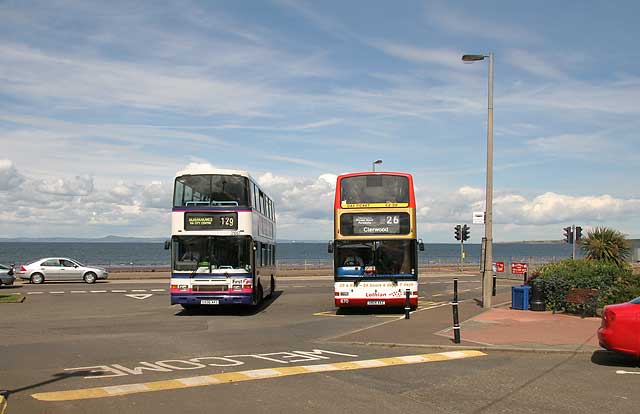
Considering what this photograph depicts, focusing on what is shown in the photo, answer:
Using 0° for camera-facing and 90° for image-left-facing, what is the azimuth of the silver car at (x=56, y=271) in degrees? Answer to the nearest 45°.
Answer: approximately 270°

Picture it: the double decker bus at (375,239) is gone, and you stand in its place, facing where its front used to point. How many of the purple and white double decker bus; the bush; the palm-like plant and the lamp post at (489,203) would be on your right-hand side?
1

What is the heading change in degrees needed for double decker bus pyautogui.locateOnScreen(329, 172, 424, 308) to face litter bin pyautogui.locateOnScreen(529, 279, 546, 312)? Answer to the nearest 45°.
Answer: approximately 90° to its left

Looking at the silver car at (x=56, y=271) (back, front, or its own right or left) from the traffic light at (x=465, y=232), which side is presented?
front

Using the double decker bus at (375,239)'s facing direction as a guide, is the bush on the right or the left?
on its left

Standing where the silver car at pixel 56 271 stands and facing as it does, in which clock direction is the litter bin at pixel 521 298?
The litter bin is roughly at 2 o'clock from the silver car.

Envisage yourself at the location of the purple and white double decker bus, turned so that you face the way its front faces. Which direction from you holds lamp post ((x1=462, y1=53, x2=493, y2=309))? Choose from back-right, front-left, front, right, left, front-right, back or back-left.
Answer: left

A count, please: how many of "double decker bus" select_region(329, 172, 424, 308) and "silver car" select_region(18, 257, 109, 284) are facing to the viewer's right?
1

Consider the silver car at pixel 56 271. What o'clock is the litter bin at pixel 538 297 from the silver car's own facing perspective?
The litter bin is roughly at 2 o'clock from the silver car.

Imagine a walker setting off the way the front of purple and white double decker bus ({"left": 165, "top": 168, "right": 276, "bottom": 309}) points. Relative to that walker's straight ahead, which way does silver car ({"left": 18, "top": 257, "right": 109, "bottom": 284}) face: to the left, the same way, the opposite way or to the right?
to the left
